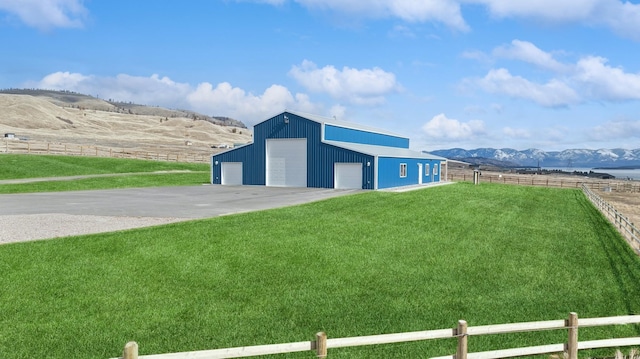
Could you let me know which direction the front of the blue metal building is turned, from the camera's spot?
facing the viewer and to the left of the viewer

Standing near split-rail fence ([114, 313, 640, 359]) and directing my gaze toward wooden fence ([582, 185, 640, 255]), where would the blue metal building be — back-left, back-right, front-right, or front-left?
front-left

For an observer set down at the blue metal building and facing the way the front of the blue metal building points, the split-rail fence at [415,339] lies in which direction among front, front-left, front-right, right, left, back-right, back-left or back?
front-left

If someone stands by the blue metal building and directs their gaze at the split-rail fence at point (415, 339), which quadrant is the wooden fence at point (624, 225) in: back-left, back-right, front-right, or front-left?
front-left

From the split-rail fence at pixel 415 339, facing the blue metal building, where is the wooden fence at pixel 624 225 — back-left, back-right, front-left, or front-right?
front-right

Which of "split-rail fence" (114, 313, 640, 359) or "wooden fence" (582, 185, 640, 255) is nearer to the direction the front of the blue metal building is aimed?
the split-rail fence

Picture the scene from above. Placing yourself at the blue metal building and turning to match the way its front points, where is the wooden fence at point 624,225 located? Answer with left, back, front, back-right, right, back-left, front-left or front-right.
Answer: left
